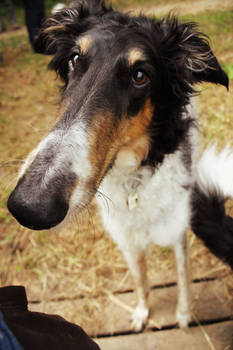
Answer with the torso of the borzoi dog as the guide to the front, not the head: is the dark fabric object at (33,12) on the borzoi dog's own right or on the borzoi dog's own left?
on the borzoi dog's own right

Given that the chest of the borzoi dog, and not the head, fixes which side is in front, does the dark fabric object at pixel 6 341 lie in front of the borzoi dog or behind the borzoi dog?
in front

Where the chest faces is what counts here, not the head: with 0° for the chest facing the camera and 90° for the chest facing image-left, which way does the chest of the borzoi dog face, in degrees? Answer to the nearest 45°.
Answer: approximately 45°
